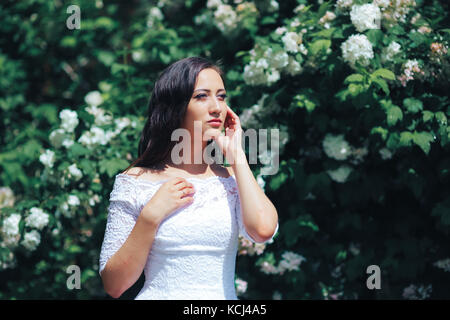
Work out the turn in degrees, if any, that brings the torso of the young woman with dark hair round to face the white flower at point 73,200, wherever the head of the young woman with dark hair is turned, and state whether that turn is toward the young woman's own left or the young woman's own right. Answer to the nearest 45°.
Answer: approximately 180°

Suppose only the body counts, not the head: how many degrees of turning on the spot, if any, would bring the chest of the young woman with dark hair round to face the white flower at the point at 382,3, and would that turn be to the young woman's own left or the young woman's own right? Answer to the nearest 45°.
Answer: approximately 90° to the young woman's own left

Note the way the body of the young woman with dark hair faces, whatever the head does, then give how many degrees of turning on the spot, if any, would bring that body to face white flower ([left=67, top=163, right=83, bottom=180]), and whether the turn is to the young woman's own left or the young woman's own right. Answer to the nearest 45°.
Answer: approximately 180°

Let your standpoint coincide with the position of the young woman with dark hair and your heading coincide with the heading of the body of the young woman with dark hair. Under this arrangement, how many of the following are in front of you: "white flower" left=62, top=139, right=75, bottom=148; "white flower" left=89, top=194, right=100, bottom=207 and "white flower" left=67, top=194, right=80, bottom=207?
0

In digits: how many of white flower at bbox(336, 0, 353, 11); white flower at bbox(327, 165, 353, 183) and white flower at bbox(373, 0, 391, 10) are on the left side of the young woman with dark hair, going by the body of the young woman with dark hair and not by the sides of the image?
3

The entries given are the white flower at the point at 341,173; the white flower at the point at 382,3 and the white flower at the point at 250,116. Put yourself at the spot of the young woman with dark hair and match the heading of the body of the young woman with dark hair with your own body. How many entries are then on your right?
0

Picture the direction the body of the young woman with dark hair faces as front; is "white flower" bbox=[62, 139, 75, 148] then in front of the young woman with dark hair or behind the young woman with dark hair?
behind

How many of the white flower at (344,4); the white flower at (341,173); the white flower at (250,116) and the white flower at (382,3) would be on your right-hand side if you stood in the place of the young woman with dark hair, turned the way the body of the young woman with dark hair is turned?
0

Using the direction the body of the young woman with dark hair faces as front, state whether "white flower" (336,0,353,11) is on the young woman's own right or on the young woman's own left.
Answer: on the young woman's own left

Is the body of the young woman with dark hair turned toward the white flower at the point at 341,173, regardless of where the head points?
no

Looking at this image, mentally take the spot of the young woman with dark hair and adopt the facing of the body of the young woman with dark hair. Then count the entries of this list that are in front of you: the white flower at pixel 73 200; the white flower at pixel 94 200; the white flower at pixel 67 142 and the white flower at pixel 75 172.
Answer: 0

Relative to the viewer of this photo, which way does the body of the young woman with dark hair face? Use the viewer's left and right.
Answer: facing the viewer and to the right of the viewer

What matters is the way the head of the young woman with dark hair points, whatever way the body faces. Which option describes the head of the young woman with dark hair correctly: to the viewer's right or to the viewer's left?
to the viewer's right
